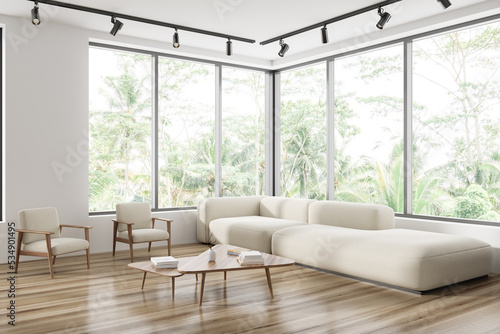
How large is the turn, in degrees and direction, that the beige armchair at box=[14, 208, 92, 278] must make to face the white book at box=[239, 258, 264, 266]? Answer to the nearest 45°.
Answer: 0° — it already faces it

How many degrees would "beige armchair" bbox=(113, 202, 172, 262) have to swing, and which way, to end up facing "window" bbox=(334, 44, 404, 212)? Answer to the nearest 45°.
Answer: approximately 45° to its left

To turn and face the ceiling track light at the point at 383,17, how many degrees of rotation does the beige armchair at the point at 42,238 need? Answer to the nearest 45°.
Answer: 0° — it already faces it

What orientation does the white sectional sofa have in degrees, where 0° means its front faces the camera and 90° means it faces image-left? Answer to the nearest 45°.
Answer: approximately 45°
